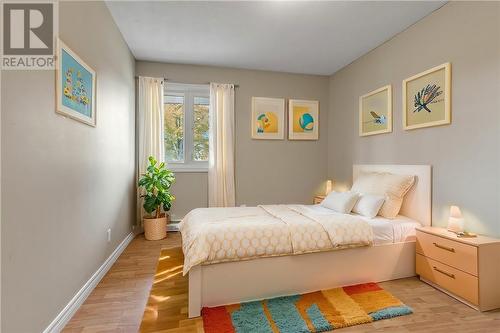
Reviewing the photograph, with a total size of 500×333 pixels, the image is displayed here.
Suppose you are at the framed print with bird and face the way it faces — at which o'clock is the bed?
The bed is roughly at 11 o'clock from the framed print with bird.

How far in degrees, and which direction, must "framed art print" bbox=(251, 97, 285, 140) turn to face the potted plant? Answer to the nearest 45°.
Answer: approximately 45° to its right

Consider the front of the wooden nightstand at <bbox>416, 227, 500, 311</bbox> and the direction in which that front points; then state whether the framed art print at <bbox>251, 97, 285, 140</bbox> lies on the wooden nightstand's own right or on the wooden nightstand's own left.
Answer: on the wooden nightstand's own right

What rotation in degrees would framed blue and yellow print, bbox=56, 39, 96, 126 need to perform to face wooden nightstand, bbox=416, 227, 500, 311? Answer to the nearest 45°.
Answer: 0° — it already faces it

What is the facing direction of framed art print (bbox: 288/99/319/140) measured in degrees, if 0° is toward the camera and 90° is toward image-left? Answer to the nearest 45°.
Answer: approximately 0°

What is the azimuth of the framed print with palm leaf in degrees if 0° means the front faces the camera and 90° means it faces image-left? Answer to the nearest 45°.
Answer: approximately 45°

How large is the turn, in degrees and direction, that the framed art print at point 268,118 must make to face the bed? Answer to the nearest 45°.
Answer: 0° — it already faces it

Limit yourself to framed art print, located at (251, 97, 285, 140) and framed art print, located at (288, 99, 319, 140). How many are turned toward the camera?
2

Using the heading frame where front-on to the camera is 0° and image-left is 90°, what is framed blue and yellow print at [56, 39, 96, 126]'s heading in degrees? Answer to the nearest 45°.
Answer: approximately 315°

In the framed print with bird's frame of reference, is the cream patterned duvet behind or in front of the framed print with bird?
in front

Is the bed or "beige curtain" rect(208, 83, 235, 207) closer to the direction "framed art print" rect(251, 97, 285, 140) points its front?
the bed
